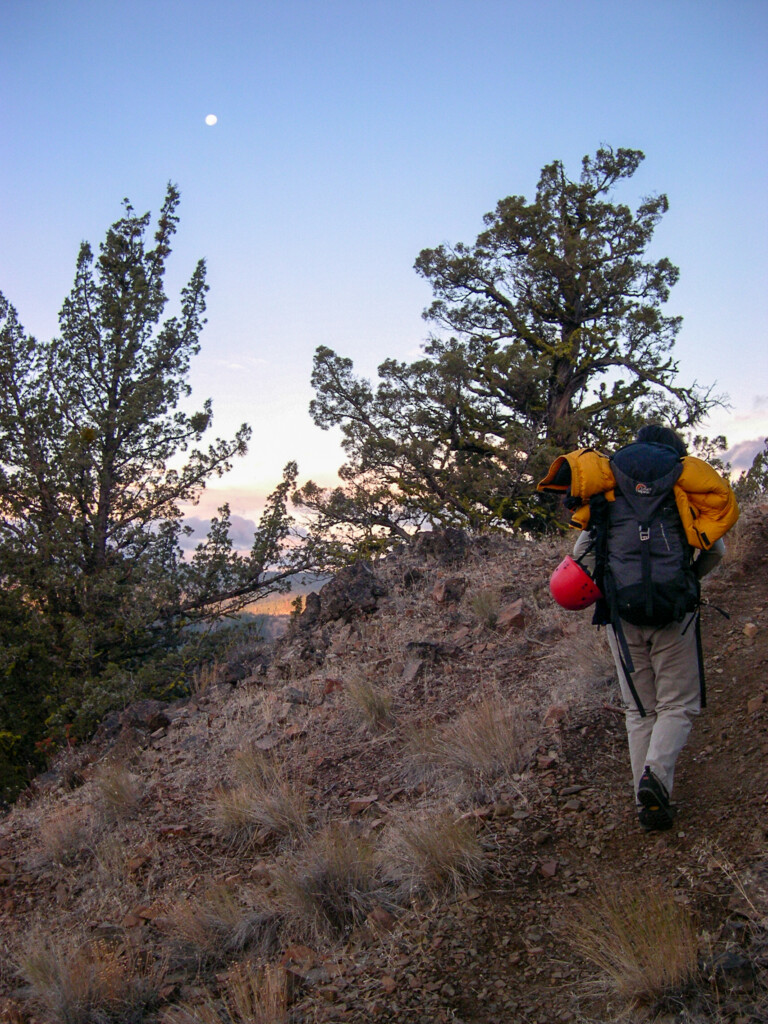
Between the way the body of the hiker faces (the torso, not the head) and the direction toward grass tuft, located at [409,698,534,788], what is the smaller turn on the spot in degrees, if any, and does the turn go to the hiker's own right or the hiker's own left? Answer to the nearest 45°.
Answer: approximately 45° to the hiker's own left

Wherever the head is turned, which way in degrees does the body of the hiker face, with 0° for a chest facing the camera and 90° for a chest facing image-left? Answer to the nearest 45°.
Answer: approximately 180°

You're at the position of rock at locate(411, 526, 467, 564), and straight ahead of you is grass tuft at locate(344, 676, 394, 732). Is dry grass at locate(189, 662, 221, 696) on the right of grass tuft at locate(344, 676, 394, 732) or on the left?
right

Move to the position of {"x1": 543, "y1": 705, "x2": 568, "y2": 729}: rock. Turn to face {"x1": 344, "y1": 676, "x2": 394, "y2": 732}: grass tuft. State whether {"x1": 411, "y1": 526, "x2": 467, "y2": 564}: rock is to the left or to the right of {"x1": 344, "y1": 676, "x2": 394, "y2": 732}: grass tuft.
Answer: right

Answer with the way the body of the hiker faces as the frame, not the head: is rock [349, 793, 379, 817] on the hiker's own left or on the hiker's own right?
on the hiker's own left

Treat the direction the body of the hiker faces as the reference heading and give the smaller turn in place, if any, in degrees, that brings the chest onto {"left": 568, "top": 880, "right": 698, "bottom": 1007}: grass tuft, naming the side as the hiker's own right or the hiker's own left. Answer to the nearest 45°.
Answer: approximately 180°

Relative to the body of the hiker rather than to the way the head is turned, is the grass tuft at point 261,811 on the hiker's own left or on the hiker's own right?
on the hiker's own left

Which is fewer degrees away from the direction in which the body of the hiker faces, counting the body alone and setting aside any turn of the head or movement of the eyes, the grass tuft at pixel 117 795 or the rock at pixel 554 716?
the rock

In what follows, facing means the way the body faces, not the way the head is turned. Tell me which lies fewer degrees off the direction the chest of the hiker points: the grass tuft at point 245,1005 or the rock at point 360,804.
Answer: the rock
